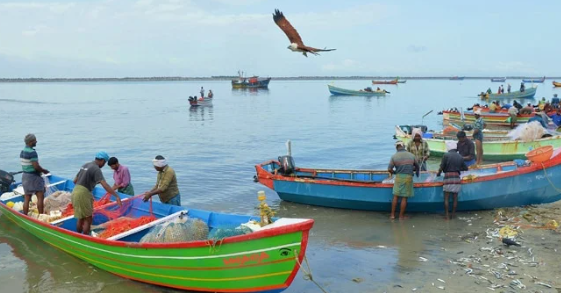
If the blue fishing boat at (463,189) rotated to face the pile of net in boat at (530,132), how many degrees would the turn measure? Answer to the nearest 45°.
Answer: approximately 90° to its left

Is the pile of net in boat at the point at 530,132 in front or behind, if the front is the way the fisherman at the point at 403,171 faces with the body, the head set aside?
in front

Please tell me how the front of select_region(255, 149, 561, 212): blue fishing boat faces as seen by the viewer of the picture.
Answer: facing to the right of the viewer

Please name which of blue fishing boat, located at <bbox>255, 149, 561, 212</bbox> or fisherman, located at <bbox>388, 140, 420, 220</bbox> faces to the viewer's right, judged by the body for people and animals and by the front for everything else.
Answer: the blue fishing boat

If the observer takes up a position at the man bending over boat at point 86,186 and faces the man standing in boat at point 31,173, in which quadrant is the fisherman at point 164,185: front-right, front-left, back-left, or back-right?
back-right

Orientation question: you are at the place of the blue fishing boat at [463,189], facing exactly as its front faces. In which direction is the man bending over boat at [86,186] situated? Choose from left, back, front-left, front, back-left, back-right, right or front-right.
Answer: back-right

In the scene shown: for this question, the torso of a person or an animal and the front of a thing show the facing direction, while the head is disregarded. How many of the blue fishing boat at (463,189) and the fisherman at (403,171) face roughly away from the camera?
1

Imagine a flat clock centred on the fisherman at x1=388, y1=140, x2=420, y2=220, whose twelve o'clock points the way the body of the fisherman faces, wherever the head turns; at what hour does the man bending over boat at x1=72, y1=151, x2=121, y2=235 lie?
The man bending over boat is roughly at 8 o'clock from the fisherman.

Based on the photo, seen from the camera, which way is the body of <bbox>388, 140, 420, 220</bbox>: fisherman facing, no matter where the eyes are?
away from the camera

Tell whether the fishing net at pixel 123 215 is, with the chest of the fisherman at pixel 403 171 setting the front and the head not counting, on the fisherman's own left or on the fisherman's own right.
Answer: on the fisherman's own left

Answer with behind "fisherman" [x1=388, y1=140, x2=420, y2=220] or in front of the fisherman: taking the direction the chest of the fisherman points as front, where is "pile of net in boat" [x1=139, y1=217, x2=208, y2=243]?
behind

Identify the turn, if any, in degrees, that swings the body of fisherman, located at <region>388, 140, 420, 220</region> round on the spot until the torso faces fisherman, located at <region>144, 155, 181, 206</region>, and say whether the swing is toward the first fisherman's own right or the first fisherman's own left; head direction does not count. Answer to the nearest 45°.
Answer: approximately 135° to the first fisherman's own left
